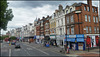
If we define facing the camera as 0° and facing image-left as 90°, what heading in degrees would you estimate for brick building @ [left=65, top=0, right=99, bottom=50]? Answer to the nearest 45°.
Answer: approximately 45°
